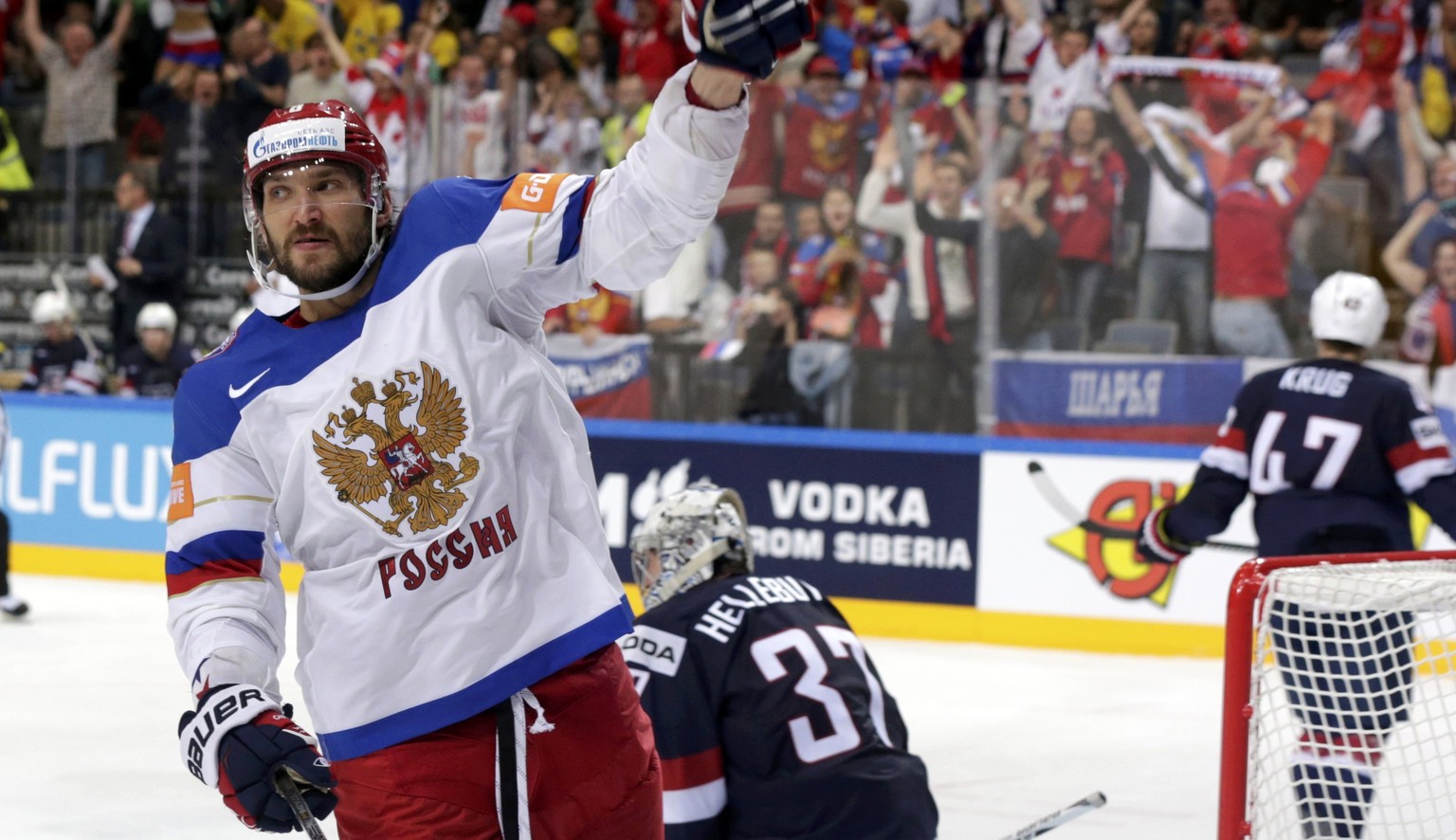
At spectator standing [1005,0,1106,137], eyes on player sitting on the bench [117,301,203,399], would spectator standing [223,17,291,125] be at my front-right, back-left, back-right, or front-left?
front-right

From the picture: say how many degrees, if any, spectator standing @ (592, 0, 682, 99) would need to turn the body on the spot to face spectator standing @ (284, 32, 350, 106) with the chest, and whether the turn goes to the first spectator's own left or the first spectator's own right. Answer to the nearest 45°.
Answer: approximately 90° to the first spectator's own right

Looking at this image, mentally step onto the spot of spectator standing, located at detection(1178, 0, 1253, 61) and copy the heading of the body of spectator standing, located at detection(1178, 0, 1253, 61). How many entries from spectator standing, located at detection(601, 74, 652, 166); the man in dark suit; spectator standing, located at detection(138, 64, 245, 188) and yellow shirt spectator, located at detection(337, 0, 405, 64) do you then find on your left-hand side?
0

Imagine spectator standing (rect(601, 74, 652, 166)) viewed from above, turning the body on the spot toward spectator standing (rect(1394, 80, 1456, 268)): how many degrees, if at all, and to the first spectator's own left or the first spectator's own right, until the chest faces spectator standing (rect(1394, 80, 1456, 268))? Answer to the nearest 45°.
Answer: approximately 90° to the first spectator's own left

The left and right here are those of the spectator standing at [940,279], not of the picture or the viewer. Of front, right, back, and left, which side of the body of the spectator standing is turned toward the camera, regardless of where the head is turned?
front

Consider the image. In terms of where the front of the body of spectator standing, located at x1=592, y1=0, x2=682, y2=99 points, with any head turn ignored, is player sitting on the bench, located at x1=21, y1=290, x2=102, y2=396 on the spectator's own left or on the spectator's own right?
on the spectator's own right

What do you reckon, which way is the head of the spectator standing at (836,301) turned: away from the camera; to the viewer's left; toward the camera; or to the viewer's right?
toward the camera

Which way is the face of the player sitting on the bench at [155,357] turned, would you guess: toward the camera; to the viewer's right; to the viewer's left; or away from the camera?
toward the camera

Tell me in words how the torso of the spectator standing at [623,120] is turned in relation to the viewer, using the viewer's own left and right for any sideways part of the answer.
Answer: facing the viewer

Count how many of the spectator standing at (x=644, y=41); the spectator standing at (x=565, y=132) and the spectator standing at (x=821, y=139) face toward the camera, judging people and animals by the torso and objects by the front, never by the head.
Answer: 3

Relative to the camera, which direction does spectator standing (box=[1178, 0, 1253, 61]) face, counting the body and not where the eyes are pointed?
toward the camera

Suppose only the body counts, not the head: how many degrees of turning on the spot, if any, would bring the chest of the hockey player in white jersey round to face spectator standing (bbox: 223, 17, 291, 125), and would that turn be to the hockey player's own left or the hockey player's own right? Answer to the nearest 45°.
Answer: approximately 180°

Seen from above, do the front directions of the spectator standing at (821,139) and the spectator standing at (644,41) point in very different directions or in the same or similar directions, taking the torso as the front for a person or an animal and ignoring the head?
same or similar directions

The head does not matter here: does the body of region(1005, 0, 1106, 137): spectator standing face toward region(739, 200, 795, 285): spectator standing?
no

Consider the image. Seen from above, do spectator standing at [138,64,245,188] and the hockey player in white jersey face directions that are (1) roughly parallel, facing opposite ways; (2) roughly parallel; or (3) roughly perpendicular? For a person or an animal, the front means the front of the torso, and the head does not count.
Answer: roughly parallel

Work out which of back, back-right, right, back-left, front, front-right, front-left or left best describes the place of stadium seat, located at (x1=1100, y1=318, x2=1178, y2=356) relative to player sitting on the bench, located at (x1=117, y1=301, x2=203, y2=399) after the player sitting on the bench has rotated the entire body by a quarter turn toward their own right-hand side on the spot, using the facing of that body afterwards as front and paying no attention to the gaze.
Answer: back-left

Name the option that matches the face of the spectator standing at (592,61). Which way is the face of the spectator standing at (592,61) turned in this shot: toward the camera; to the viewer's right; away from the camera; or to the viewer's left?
toward the camera

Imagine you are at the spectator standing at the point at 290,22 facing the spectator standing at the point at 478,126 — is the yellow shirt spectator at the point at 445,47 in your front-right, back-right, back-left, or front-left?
front-left

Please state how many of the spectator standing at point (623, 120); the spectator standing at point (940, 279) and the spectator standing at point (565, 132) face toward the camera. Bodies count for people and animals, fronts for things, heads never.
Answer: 3

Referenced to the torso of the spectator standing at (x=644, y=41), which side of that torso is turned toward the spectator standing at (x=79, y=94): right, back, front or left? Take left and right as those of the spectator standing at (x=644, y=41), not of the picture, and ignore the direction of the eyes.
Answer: right
